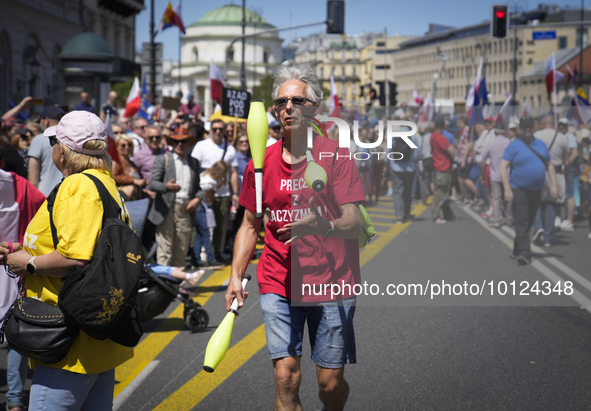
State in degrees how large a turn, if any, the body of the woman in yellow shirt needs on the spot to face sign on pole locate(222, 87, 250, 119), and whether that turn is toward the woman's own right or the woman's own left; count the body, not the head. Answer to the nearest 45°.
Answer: approximately 90° to the woman's own right

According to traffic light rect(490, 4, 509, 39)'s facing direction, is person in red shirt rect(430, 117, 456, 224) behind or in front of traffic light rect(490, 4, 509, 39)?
in front

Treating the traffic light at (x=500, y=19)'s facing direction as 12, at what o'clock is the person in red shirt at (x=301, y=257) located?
The person in red shirt is roughly at 12 o'clock from the traffic light.

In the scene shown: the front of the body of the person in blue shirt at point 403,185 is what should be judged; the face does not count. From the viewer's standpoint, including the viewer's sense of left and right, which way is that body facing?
facing away from the viewer

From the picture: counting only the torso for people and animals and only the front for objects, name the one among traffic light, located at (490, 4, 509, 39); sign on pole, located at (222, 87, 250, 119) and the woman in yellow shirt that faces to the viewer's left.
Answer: the woman in yellow shirt

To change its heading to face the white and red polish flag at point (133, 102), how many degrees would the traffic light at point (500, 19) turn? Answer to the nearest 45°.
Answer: approximately 45° to its right

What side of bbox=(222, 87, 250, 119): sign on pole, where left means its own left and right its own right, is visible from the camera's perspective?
front

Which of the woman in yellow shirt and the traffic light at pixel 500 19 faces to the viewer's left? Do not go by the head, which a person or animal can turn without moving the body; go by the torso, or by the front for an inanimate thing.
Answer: the woman in yellow shirt

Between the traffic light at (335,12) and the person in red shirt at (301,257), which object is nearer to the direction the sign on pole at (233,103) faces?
the person in red shirt

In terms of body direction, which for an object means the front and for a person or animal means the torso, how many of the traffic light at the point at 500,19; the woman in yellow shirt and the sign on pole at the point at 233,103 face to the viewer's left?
1

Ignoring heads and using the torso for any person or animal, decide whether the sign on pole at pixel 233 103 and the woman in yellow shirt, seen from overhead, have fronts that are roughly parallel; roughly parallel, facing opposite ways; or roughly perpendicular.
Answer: roughly perpendicular
